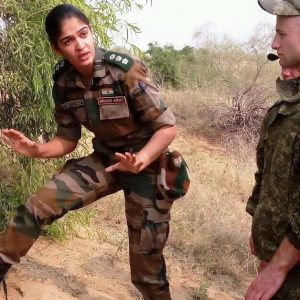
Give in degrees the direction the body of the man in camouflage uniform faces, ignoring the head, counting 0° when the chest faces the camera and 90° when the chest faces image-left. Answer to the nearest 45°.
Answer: approximately 90°

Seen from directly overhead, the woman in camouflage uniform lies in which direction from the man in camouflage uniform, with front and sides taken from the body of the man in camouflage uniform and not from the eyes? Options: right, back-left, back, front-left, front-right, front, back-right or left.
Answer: front-right

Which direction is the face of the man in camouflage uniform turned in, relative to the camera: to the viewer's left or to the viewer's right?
to the viewer's left

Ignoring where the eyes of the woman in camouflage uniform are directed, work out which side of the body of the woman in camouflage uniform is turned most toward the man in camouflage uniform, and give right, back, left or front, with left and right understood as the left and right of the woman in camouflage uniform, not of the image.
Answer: left

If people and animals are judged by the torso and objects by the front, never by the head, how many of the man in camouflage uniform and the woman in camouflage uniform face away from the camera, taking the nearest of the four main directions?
0
